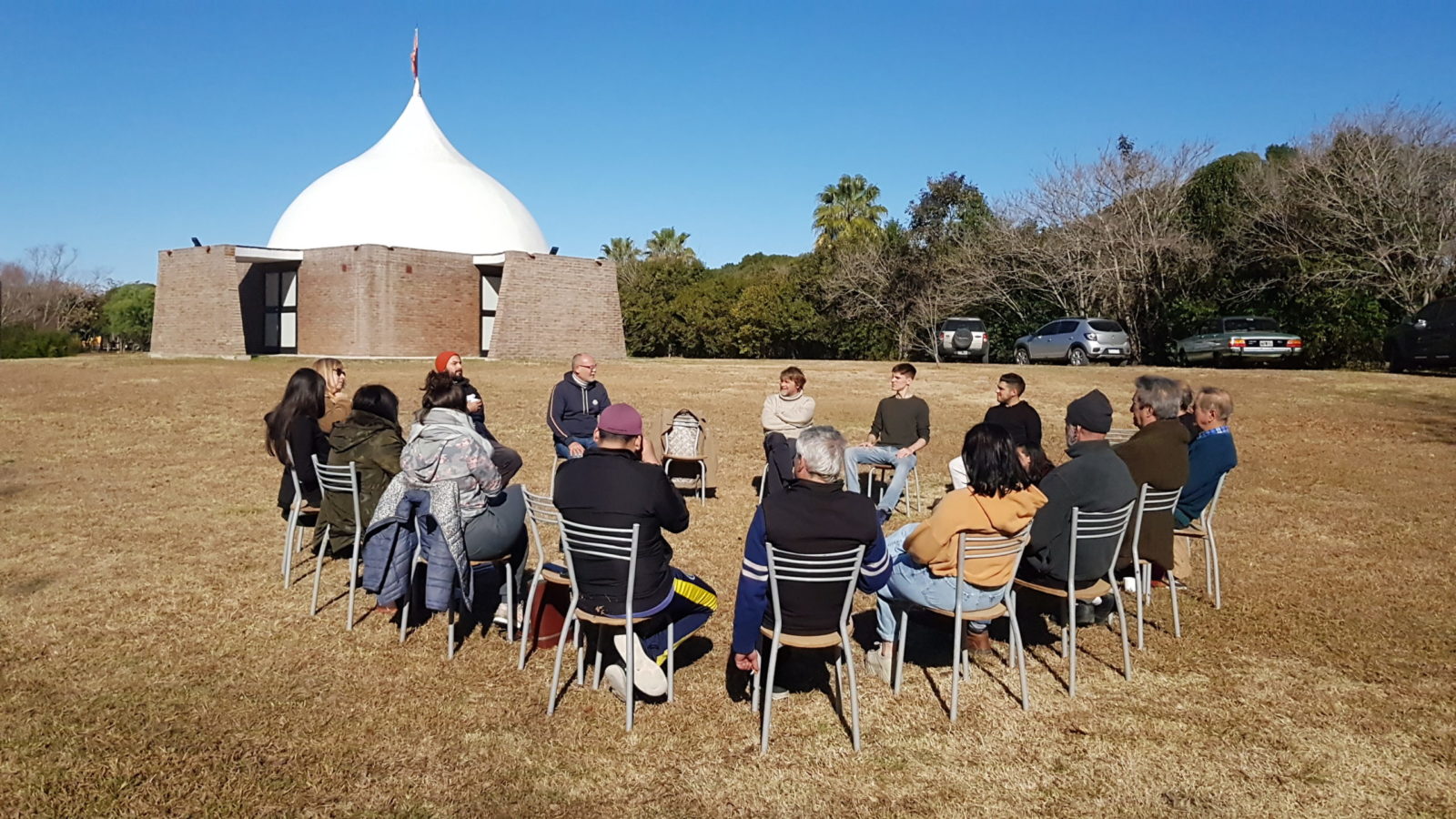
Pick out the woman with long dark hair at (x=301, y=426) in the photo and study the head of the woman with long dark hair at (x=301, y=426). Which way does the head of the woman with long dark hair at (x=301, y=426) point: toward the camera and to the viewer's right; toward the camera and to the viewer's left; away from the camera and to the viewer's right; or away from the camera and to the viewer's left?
away from the camera and to the viewer's right

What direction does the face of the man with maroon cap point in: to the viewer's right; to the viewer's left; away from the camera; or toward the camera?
away from the camera

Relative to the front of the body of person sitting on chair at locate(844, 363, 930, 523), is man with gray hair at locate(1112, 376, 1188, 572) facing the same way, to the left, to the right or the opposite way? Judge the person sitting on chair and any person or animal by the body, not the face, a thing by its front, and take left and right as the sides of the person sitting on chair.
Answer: to the right

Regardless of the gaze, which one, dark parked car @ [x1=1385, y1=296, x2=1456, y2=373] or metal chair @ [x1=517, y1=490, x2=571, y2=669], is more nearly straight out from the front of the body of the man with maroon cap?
the dark parked car

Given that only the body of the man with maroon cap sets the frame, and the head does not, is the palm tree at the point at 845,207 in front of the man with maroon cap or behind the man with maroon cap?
in front

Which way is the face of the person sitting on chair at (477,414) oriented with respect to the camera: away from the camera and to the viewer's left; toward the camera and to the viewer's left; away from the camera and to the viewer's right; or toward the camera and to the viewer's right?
toward the camera and to the viewer's right

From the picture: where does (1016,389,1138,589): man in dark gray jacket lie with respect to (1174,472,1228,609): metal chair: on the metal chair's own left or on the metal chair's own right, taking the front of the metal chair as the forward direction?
on the metal chair's own left

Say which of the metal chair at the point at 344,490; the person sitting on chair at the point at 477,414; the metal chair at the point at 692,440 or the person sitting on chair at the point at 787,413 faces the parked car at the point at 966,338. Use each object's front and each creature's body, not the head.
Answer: the metal chair at the point at 344,490

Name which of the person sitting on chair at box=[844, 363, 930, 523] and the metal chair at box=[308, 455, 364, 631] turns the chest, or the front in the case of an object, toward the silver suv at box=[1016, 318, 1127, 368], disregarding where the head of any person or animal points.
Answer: the metal chair

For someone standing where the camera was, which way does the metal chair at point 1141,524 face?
facing away from the viewer and to the left of the viewer

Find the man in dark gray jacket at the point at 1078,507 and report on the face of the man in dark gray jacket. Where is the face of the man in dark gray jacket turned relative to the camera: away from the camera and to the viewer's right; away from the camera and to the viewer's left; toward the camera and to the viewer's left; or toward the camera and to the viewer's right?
away from the camera and to the viewer's left

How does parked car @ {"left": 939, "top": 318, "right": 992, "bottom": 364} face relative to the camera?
away from the camera

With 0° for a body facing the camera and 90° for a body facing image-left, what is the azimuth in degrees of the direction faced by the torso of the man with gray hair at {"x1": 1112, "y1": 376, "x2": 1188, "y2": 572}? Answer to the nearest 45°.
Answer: approximately 135°

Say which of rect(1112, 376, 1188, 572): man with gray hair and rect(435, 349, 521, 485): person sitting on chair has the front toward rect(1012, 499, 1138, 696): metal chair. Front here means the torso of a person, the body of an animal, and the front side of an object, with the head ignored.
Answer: the person sitting on chair
